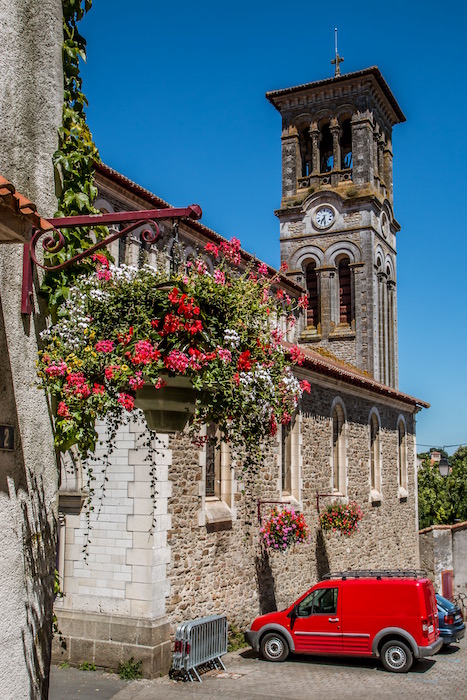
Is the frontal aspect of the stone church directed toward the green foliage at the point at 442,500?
no

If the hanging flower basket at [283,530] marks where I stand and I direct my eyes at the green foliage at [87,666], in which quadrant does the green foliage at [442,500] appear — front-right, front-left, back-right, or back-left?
back-right

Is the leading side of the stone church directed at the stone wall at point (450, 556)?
no
